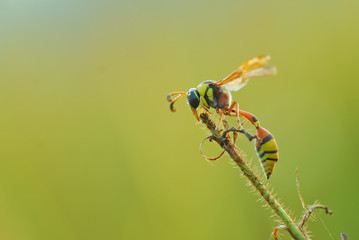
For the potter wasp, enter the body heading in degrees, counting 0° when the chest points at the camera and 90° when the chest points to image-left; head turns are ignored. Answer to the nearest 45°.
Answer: approximately 90°
